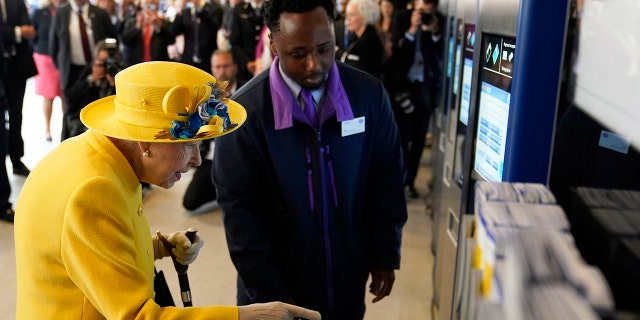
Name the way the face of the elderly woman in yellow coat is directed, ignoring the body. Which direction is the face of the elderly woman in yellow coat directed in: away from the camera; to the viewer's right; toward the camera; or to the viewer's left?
to the viewer's right

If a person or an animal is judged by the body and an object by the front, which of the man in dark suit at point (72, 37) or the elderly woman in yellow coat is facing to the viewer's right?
the elderly woman in yellow coat

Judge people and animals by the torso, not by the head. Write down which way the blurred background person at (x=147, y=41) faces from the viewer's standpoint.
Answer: facing the viewer

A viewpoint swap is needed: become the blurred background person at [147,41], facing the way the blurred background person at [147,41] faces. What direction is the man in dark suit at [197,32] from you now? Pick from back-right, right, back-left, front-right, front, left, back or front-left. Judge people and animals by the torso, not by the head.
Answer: back-left

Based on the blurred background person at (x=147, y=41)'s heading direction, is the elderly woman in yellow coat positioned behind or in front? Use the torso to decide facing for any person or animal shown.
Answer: in front

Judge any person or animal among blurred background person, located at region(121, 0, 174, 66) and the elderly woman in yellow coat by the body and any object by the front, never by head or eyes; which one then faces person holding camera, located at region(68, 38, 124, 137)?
the blurred background person

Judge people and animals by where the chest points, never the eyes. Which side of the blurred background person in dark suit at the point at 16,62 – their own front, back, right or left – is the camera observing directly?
front

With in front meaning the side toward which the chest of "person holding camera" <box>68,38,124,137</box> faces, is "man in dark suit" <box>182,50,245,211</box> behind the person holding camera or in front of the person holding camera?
in front

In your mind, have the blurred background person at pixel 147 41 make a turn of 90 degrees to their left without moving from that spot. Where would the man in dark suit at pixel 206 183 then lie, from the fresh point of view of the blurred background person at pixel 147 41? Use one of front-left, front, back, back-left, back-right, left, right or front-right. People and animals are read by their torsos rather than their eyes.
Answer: right

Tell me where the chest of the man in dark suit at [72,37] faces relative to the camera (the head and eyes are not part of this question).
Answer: toward the camera

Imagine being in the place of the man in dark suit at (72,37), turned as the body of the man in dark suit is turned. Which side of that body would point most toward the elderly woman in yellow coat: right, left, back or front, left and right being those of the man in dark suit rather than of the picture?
front

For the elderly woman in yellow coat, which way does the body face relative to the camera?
to the viewer's right

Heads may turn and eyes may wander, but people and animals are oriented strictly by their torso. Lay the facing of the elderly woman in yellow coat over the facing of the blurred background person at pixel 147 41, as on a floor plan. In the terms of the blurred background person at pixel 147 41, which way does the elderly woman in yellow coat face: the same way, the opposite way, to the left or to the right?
to the left

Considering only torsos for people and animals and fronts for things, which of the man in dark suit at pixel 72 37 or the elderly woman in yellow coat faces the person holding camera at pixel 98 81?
the man in dark suit
